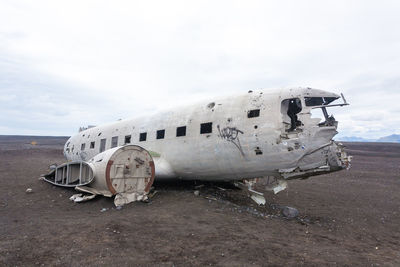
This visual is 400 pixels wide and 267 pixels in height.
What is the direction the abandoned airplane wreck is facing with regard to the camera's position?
facing the viewer and to the right of the viewer

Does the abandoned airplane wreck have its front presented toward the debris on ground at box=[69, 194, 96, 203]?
no
